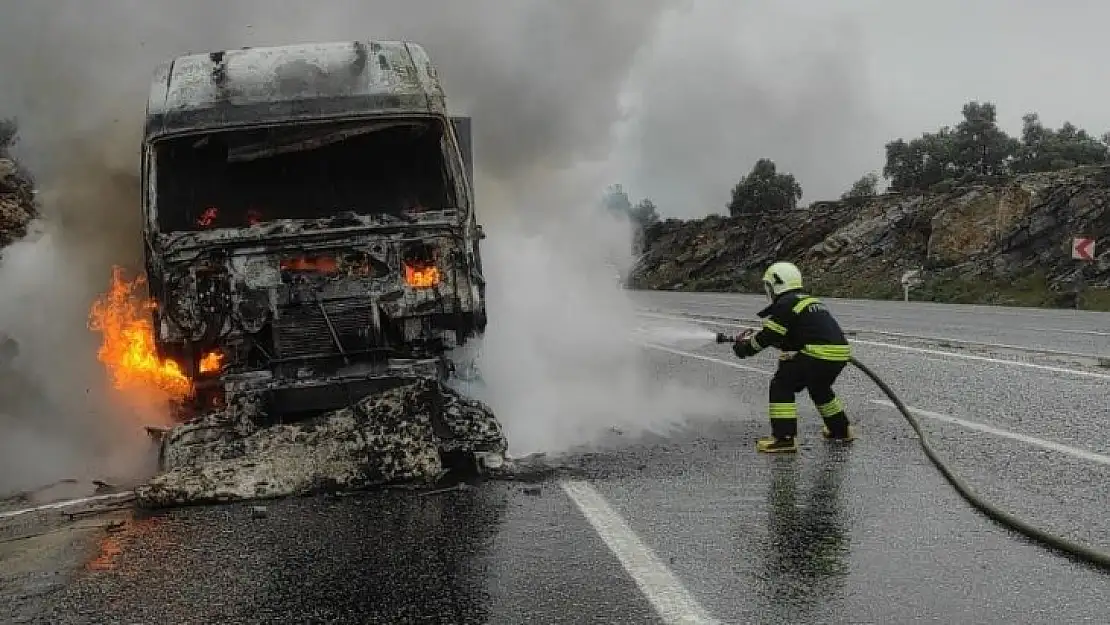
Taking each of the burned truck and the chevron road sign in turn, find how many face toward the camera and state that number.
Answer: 2

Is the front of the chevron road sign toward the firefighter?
yes

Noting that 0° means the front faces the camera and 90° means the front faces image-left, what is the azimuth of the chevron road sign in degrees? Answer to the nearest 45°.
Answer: approximately 0°

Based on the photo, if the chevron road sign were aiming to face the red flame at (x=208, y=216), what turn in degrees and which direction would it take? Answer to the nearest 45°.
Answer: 0° — it already faces it

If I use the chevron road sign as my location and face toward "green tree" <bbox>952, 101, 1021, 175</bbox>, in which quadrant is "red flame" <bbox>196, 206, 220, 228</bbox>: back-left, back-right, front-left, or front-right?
back-left

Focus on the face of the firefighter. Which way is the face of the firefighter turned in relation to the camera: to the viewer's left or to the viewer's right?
to the viewer's left

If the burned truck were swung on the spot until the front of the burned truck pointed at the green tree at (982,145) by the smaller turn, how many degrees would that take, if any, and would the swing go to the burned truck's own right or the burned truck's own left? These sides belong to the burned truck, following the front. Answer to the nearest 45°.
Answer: approximately 135° to the burned truck's own left

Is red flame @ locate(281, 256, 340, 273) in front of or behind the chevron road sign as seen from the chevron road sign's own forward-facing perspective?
in front

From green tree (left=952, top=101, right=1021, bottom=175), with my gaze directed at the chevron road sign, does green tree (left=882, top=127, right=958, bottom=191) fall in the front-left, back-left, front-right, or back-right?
back-right

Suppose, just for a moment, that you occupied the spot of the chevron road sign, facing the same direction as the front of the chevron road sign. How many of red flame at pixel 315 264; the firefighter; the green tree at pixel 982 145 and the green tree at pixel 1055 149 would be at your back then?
2

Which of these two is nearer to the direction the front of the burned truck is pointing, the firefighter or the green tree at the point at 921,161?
the firefighter
